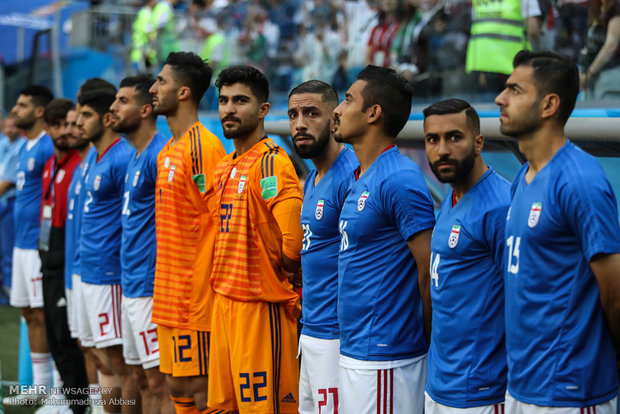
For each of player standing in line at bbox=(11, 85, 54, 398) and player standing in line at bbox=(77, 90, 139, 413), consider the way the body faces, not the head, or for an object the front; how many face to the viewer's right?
0

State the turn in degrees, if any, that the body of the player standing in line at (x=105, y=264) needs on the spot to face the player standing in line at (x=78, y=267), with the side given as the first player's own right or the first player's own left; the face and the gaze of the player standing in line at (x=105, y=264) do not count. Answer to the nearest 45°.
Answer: approximately 135° to the first player's own right

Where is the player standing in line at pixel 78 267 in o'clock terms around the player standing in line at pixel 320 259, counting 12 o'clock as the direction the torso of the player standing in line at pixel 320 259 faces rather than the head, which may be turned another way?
the player standing in line at pixel 78 267 is roughly at 3 o'clock from the player standing in line at pixel 320 259.

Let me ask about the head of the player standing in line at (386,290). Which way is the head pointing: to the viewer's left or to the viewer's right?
to the viewer's left

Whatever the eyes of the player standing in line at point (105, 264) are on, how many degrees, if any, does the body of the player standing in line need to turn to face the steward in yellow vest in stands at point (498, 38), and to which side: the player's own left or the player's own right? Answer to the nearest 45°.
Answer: approximately 135° to the player's own left

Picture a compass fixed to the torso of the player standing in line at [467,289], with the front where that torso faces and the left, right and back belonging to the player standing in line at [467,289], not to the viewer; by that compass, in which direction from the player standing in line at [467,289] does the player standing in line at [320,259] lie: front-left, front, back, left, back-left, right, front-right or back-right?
right
